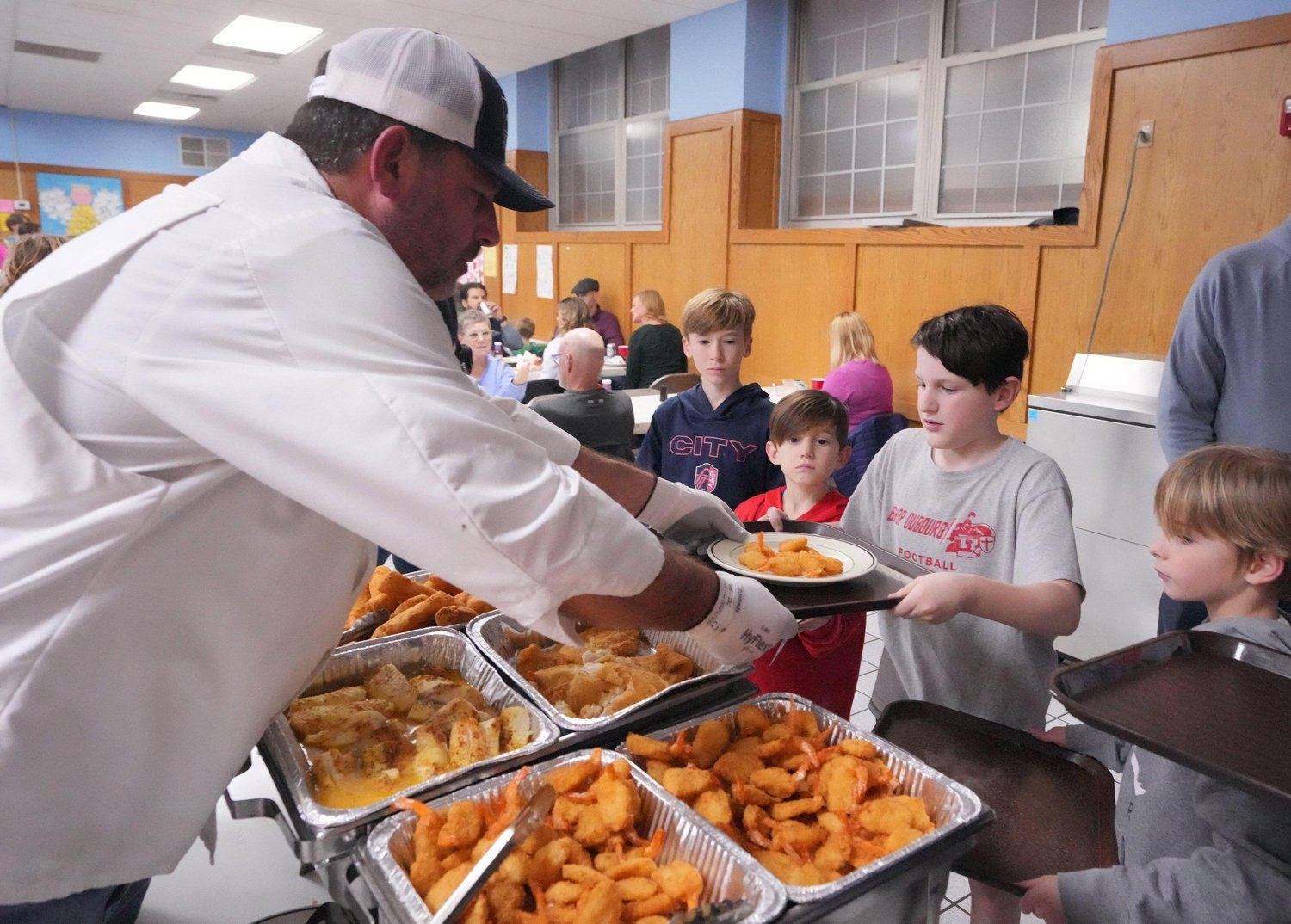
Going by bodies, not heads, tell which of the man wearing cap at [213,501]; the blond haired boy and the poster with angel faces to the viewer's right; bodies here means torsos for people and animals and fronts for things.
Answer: the man wearing cap

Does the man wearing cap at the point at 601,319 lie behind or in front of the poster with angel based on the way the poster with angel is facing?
in front

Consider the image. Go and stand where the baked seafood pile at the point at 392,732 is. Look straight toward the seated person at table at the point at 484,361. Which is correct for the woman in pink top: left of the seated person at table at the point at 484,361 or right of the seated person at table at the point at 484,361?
right

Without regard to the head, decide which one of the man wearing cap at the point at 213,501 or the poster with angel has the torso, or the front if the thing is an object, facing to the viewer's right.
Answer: the man wearing cap

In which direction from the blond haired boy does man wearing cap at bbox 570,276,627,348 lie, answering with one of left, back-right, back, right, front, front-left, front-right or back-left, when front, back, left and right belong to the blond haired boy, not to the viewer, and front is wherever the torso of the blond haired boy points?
front-right

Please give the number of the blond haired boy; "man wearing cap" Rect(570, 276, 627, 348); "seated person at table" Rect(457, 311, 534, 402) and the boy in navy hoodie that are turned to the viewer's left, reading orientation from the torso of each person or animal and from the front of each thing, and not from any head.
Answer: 2

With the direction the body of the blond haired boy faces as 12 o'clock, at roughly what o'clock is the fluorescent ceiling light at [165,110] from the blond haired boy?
The fluorescent ceiling light is roughly at 1 o'clock from the blond haired boy.

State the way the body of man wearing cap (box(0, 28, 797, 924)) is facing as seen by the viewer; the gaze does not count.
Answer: to the viewer's right

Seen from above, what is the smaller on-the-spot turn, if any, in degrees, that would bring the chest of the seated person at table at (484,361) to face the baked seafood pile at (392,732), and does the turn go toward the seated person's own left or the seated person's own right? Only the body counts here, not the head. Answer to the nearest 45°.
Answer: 0° — they already face it

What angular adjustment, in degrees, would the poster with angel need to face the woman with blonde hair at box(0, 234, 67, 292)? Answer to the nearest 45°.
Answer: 0° — it already faces them

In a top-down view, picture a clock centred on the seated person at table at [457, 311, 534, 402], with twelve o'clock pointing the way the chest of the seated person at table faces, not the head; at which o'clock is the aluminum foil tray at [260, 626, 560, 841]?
The aluminum foil tray is roughly at 12 o'clock from the seated person at table.

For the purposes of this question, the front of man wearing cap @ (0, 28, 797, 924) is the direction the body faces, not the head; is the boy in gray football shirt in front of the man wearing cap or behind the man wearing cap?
in front

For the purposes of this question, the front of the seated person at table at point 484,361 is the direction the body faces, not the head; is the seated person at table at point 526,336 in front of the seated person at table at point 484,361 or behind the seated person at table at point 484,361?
behind

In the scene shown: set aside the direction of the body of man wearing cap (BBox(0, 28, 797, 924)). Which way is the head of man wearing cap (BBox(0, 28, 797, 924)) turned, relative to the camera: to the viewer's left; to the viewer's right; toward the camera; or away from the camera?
to the viewer's right
